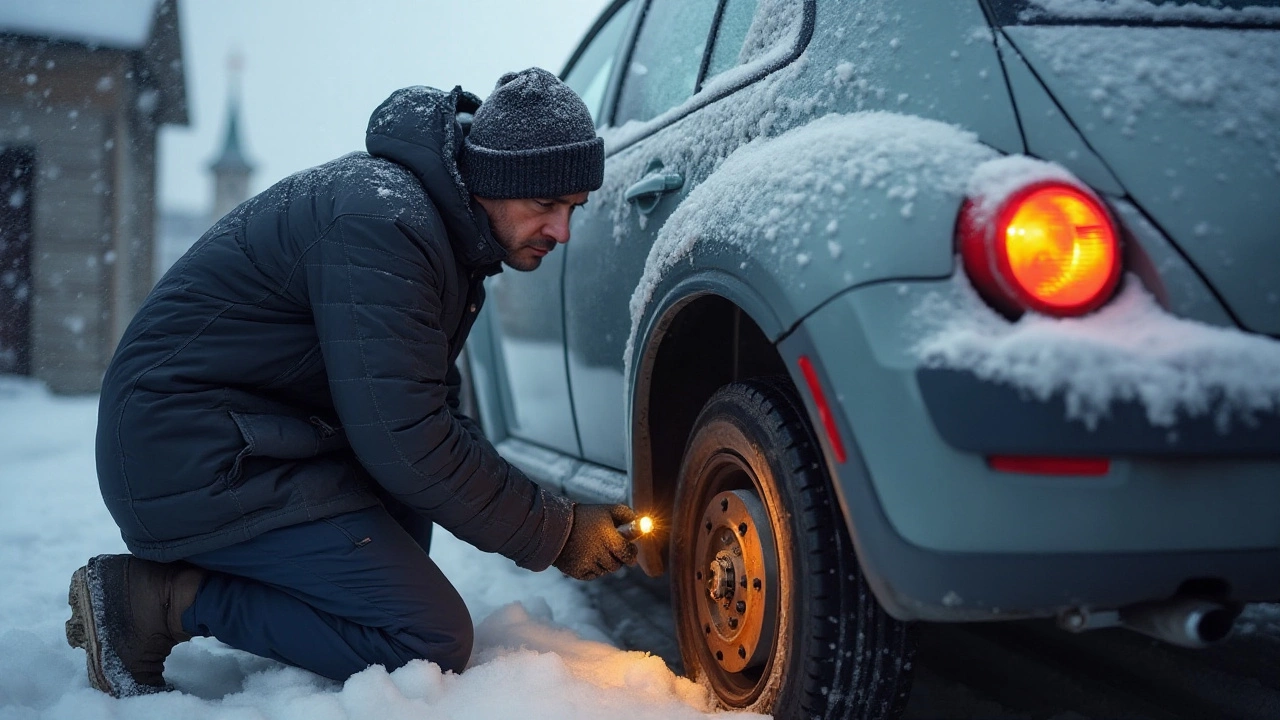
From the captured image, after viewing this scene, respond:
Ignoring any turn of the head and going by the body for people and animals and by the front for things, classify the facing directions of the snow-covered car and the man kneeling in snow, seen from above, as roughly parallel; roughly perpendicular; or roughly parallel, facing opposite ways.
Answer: roughly perpendicular

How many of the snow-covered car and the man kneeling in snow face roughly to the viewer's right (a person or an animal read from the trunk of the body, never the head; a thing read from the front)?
1

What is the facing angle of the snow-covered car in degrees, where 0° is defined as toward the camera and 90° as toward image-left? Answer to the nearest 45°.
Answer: approximately 135°

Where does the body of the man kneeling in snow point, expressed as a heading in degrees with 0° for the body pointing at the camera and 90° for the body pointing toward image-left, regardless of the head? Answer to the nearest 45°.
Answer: approximately 270°

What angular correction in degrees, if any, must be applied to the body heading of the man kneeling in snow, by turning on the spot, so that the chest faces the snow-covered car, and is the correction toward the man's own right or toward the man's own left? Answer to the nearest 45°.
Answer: approximately 45° to the man's own right

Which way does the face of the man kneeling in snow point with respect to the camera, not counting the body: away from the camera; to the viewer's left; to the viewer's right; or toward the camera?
to the viewer's right
